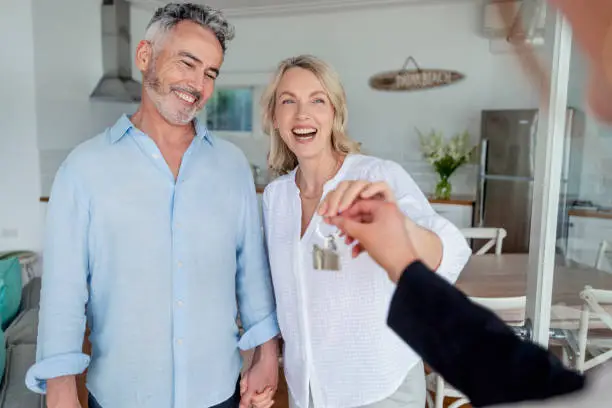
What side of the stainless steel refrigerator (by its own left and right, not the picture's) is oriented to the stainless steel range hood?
right

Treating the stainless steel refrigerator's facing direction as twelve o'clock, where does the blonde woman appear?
The blonde woman is roughly at 12 o'clock from the stainless steel refrigerator.

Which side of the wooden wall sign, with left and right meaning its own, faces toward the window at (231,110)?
right

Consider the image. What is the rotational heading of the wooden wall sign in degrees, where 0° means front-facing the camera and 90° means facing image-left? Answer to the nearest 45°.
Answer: approximately 0°

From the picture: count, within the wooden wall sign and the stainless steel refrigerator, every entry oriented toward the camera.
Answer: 2

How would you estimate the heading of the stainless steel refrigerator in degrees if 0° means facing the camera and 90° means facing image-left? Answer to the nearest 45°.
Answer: approximately 0°

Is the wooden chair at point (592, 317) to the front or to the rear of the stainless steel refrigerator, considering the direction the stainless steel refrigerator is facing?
to the front

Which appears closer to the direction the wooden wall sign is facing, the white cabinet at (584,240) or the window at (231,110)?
the white cabinet

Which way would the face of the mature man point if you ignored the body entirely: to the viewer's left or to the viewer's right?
to the viewer's right

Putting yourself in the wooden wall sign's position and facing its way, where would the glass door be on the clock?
The glass door is roughly at 12 o'clock from the wooden wall sign.

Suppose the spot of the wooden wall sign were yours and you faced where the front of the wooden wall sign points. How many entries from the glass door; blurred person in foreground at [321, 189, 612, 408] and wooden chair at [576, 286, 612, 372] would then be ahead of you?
3

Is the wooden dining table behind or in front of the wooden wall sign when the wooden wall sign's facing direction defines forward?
in front

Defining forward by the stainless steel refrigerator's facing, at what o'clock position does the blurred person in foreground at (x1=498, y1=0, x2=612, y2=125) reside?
The blurred person in foreground is roughly at 12 o'clock from the stainless steel refrigerator.

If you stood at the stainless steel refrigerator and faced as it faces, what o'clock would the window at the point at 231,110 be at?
The window is roughly at 3 o'clock from the stainless steel refrigerator.

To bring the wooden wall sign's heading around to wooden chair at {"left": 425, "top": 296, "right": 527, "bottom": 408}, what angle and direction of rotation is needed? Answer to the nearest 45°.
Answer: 0° — it already faces it
